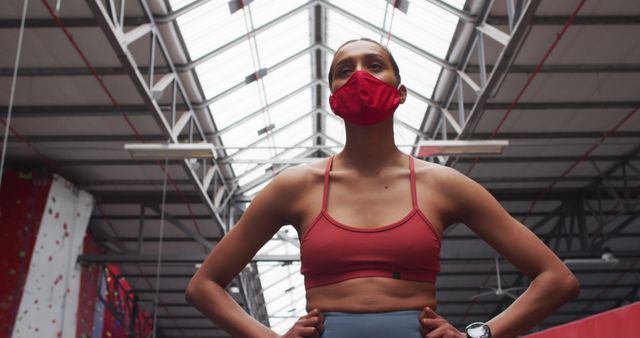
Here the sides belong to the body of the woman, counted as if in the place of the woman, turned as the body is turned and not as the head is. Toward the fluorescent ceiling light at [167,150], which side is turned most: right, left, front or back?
back

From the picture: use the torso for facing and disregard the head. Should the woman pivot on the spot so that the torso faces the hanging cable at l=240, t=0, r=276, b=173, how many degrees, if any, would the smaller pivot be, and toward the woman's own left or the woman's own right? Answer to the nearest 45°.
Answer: approximately 180°

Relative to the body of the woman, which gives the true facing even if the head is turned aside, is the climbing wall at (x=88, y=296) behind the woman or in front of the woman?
behind

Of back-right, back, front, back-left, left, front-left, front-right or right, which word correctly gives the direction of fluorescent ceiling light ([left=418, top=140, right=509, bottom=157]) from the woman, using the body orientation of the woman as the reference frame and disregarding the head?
back

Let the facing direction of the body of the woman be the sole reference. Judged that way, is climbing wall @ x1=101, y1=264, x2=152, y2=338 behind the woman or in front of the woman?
behind

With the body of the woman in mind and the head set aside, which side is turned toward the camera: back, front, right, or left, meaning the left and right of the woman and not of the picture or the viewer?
front

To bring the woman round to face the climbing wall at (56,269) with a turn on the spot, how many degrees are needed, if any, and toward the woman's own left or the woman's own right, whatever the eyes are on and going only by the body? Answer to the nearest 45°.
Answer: approximately 135° to the woman's own right
